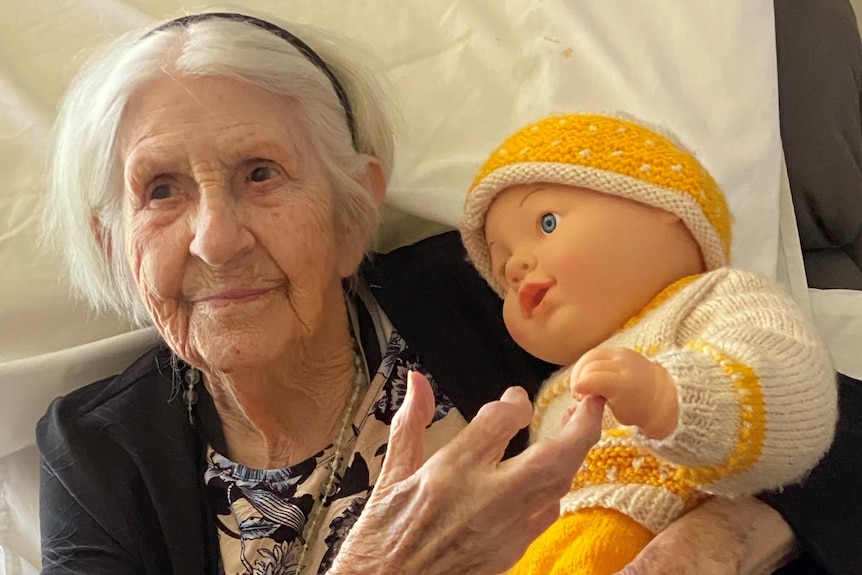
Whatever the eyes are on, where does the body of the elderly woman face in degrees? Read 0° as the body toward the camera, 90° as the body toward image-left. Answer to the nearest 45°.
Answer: approximately 0°
